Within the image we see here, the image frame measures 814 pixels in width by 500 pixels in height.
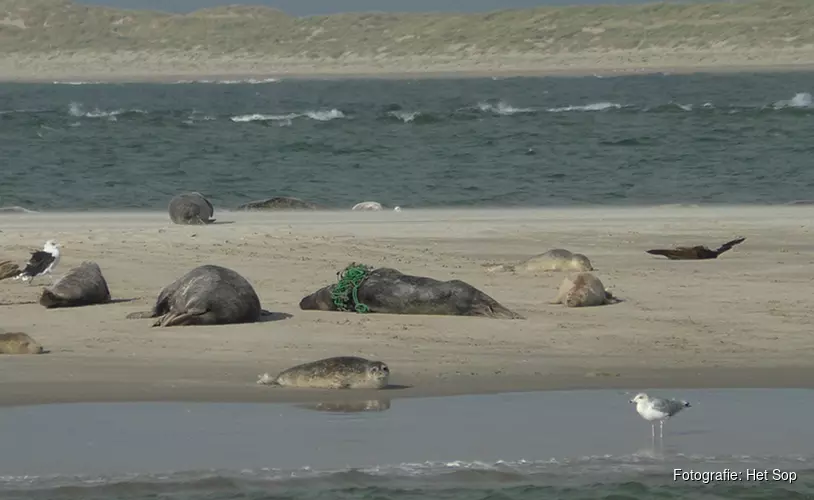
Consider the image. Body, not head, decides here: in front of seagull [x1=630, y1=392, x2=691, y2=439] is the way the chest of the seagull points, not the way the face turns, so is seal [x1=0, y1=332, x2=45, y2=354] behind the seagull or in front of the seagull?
in front

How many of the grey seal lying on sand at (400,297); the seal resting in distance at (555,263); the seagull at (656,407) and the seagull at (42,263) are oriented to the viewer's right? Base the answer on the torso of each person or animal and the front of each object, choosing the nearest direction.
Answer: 2

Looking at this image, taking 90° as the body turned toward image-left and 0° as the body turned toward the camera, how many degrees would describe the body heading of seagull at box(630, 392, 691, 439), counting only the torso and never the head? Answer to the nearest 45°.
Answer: approximately 90°

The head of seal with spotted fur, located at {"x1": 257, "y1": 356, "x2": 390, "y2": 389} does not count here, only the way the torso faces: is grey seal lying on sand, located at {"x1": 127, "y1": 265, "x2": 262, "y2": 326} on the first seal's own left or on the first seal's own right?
on the first seal's own left

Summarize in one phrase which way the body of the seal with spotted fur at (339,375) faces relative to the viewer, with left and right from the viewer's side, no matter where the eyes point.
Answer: facing to the right of the viewer

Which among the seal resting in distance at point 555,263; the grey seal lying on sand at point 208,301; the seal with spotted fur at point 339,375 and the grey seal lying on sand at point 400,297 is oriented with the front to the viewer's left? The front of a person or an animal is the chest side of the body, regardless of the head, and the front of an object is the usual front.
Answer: the grey seal lying on sand at point 400,297

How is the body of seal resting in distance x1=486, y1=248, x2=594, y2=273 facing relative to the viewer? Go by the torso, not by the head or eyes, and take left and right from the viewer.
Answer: facing to the right of the viewer

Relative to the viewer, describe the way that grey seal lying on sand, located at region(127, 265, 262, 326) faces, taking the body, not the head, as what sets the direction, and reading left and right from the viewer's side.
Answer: facing away from the viewer and to the right of the viewer

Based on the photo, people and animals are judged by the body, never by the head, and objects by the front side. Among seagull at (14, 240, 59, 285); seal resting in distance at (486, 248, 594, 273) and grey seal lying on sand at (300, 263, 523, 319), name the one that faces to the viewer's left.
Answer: the grey seal lying on sand

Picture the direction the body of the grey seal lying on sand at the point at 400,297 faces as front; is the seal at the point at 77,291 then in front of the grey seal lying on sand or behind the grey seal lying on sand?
in front

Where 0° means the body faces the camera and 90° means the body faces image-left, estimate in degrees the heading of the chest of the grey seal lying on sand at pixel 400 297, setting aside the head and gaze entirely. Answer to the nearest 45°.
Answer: approximately 90°
